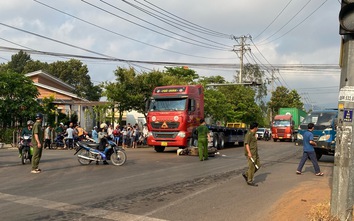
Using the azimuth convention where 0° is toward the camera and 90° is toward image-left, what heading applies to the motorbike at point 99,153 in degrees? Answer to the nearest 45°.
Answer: approximately 270°

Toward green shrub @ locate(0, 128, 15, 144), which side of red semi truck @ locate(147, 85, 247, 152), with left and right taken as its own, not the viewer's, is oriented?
right

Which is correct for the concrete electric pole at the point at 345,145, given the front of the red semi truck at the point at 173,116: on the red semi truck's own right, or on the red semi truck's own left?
on the red semi truck's own left

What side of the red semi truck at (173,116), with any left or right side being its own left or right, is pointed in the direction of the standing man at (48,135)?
right

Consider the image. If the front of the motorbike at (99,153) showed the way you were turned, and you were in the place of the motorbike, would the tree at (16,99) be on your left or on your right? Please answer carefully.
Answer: on your left

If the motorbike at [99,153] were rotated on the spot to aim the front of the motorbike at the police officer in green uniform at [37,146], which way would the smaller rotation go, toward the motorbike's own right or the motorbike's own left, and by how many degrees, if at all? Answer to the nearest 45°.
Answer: approximately 135° to the motorbike's own right

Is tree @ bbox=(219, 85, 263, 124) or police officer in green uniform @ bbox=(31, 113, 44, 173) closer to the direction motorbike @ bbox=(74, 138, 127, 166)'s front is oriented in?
the tree

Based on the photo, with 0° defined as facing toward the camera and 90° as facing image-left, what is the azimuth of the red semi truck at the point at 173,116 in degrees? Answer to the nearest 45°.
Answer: approximately 45°

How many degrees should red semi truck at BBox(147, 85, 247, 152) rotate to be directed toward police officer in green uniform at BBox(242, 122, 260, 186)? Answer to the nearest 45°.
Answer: approximately 45° to its left

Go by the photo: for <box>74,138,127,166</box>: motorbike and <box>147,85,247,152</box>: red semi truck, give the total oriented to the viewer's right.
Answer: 1

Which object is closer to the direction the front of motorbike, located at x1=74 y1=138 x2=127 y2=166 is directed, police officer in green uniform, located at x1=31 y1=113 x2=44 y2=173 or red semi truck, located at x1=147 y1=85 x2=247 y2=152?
the red semi truck
